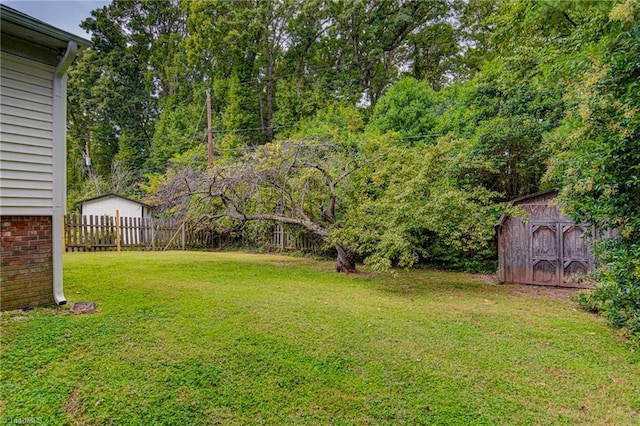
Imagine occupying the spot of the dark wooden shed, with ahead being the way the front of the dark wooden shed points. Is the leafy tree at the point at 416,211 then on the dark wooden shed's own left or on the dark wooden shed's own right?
on the dark wooden shed's own right

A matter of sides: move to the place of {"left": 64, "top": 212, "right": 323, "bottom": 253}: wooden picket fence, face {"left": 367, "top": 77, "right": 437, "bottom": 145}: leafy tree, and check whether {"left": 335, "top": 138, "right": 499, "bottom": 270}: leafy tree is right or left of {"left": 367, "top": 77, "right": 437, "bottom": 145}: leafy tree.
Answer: right

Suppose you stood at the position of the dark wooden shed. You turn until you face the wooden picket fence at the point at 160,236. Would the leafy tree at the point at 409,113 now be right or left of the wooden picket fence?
right

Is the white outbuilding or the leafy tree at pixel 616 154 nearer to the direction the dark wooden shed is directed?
the leafy tree

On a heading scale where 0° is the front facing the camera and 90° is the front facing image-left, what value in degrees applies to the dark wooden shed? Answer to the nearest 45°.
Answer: approximately 0°

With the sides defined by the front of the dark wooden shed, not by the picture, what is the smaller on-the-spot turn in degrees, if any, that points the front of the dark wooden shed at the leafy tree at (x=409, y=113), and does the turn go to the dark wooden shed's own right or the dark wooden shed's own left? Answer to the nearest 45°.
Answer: approximately 135° to the dark wooden shed's own right
